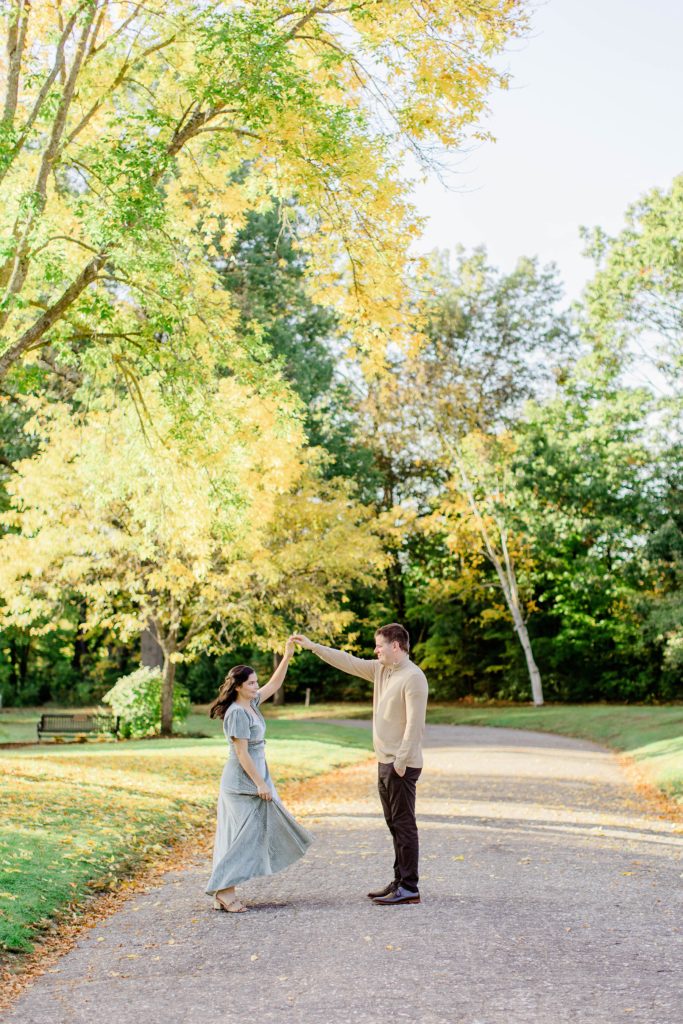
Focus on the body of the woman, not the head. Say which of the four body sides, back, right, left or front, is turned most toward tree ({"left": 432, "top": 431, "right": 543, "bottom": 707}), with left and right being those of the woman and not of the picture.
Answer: left

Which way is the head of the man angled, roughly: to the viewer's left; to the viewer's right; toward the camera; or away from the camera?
to the viewer's left

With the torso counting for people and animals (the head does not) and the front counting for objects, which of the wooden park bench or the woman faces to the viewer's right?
the woman

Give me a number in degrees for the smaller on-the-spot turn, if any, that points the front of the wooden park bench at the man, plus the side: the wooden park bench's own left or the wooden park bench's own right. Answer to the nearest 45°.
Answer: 0° — it already faces them

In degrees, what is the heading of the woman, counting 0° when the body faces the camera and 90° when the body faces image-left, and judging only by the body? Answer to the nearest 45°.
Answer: approximately 270°

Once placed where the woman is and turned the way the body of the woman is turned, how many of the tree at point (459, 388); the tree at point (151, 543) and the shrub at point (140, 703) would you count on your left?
3

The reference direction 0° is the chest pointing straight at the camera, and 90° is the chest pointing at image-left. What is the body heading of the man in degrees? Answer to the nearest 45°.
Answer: approximately 90°

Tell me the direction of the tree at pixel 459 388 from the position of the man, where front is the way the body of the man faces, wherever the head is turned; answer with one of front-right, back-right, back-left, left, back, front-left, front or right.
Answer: right

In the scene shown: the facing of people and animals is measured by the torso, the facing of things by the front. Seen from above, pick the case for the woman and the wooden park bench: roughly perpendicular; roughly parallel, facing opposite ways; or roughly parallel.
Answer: roughly perpendicular

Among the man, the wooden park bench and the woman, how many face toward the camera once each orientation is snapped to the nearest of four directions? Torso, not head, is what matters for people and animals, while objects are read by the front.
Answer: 1

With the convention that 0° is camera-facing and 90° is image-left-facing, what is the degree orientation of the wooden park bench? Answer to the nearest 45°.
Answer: approximately 0°

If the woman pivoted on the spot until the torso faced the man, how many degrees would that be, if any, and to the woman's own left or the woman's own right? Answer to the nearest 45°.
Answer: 0° — they already face them

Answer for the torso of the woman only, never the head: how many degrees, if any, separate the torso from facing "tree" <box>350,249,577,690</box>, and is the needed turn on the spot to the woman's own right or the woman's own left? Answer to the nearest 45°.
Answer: approximately 90° to the woman's own left
